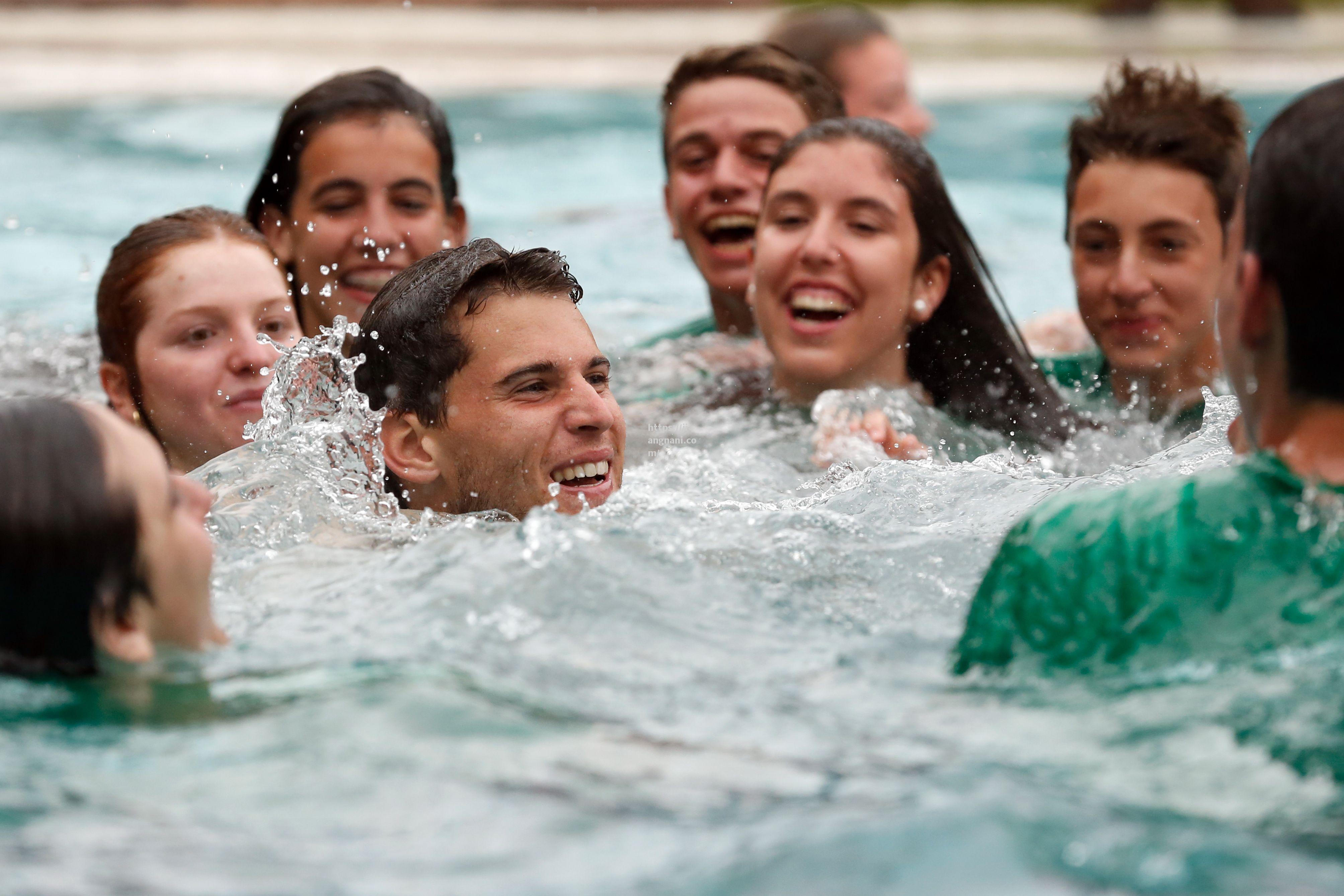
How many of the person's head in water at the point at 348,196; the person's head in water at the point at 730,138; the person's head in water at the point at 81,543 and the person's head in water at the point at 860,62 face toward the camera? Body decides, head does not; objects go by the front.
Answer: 2

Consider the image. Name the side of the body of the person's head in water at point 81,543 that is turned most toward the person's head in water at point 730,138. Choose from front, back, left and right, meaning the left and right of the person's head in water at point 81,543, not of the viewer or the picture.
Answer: front

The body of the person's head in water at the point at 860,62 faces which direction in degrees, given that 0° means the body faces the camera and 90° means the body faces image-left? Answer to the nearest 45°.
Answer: approximately 270°

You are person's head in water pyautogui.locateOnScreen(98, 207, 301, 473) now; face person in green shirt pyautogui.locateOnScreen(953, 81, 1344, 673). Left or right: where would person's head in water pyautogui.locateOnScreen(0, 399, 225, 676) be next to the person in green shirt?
right

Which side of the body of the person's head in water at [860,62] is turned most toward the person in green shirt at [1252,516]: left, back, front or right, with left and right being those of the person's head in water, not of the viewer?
right

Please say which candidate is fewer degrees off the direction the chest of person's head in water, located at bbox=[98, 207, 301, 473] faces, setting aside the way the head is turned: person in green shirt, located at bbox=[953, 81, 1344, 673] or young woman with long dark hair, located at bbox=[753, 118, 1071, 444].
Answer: the person in green shirt

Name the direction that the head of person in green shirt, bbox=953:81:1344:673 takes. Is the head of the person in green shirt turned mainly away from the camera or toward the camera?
away from the camera

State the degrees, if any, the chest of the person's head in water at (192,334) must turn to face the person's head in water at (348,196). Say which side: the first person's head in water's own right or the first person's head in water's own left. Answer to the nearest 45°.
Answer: approximately 90° to the first person's head in water's own left

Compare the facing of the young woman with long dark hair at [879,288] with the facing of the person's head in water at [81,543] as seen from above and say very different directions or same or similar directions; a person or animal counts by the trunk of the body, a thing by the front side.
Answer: very different directions

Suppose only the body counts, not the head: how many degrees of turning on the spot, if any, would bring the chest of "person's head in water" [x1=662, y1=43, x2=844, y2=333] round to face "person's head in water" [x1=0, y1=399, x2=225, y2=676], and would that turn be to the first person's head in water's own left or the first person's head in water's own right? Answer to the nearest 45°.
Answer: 0° — they already face them
